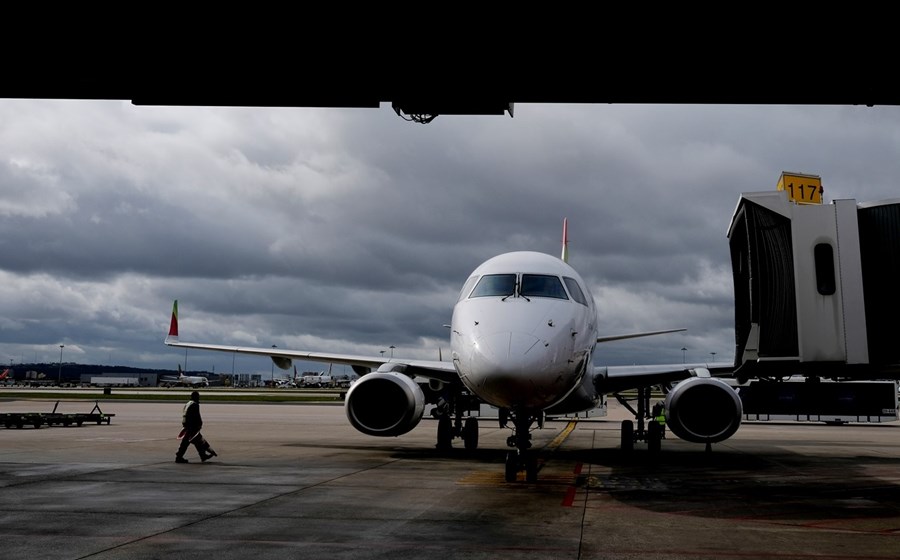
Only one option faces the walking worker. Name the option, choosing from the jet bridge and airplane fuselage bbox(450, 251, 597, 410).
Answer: the jet bridge

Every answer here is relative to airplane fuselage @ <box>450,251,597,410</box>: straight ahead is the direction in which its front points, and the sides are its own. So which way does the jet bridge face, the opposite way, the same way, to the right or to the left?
to the right

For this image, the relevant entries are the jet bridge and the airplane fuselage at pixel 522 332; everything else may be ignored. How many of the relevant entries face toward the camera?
1

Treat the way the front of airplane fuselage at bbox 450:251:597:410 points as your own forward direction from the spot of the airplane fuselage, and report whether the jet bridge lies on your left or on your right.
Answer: on your left

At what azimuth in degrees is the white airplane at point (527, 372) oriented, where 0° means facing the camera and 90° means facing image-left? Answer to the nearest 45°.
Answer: approximately 0°

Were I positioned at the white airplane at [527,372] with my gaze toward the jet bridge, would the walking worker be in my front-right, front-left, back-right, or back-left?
back-right

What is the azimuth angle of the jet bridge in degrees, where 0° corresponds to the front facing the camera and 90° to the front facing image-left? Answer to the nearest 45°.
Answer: approximately 90°

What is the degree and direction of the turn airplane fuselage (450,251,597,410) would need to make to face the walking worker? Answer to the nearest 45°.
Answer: approximately 135° to its right

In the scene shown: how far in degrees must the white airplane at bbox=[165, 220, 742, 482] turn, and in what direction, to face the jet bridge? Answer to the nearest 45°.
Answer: approximately 45° to its left

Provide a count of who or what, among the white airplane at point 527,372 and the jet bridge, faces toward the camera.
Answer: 1

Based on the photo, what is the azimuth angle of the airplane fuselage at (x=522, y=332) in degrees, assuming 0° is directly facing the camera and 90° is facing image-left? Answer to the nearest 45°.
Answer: approximately 0°
